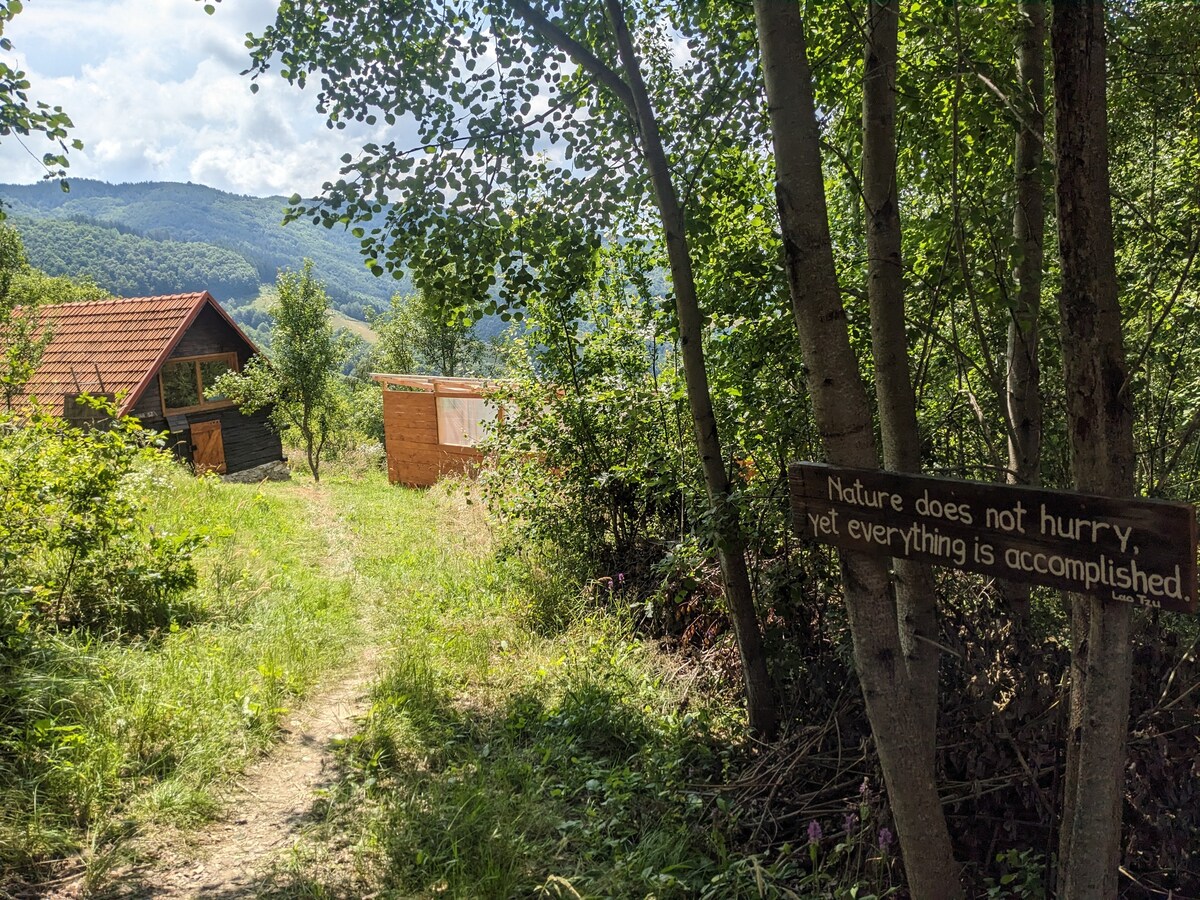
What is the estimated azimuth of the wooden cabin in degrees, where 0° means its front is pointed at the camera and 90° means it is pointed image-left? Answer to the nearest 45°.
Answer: approximately 315°

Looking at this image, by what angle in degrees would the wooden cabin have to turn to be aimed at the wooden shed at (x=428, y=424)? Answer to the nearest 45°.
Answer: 0° — it already faces it

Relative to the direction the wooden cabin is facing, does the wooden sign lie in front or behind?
in front

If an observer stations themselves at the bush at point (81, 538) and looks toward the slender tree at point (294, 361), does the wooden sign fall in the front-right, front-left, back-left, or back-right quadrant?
back-right

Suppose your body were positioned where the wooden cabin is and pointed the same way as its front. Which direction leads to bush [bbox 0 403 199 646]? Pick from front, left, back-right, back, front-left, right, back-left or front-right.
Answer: front-right
